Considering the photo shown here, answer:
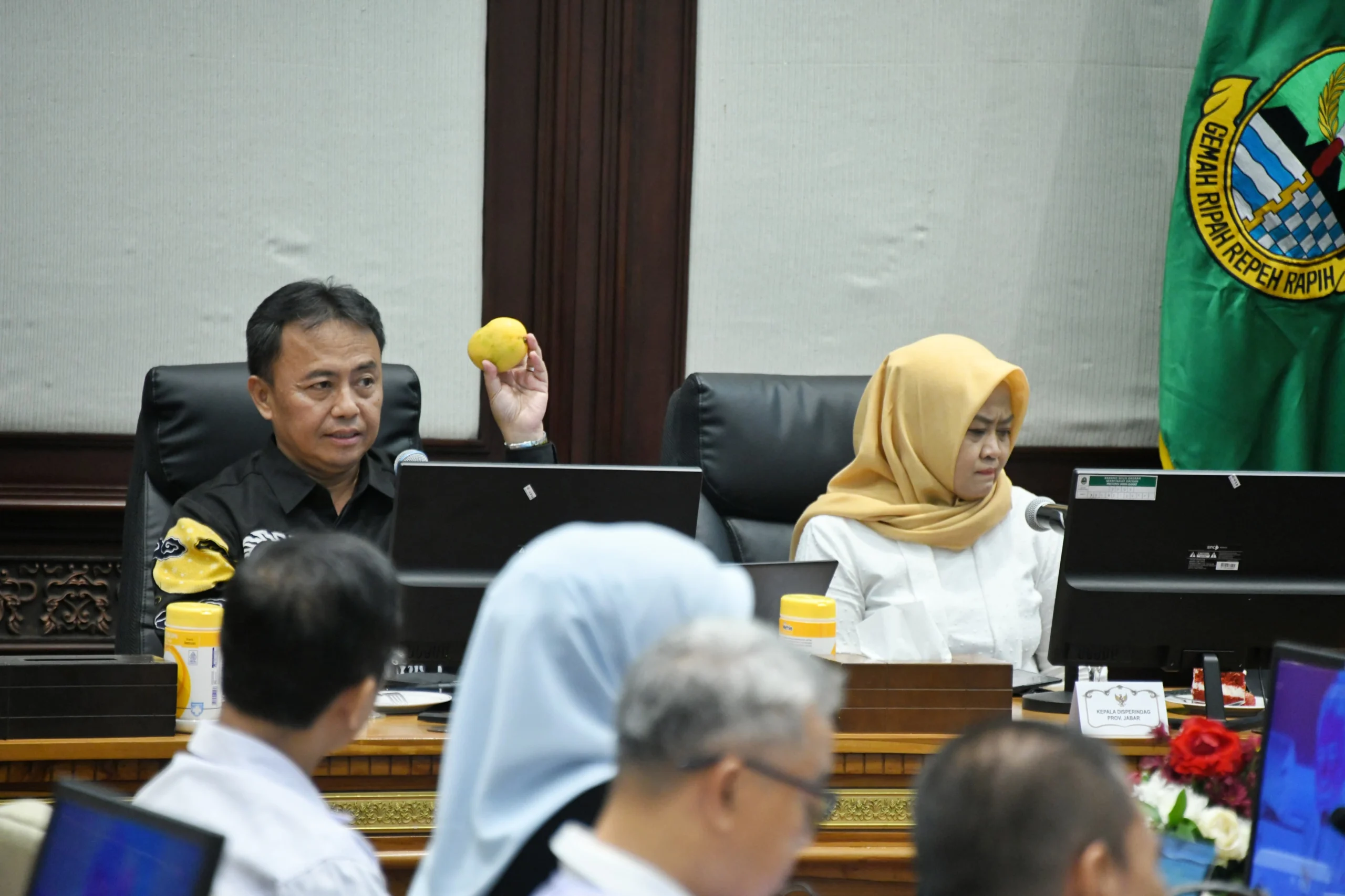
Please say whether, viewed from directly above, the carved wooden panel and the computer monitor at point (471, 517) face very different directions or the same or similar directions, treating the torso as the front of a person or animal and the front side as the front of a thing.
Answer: very different directions

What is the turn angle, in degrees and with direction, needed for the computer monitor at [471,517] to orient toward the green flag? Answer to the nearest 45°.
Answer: approximately 45° to its right

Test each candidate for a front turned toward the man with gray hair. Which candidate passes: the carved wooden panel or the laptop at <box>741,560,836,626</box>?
the carved wooden panel

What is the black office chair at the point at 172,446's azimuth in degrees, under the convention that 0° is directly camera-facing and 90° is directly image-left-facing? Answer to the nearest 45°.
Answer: approximately 315°

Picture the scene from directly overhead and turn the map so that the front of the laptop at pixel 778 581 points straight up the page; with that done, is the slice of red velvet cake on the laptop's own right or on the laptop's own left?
on the laptop's own right

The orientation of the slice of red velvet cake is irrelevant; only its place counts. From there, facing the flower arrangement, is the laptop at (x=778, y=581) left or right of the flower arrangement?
right

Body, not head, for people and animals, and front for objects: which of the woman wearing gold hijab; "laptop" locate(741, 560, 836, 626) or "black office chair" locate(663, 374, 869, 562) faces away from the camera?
the laptop

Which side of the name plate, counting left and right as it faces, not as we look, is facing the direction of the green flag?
back

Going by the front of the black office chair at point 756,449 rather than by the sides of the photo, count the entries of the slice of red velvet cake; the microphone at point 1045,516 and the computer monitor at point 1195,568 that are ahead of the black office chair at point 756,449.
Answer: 3

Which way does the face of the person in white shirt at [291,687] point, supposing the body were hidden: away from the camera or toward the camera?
away from the camera

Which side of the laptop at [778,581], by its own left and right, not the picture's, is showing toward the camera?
back
